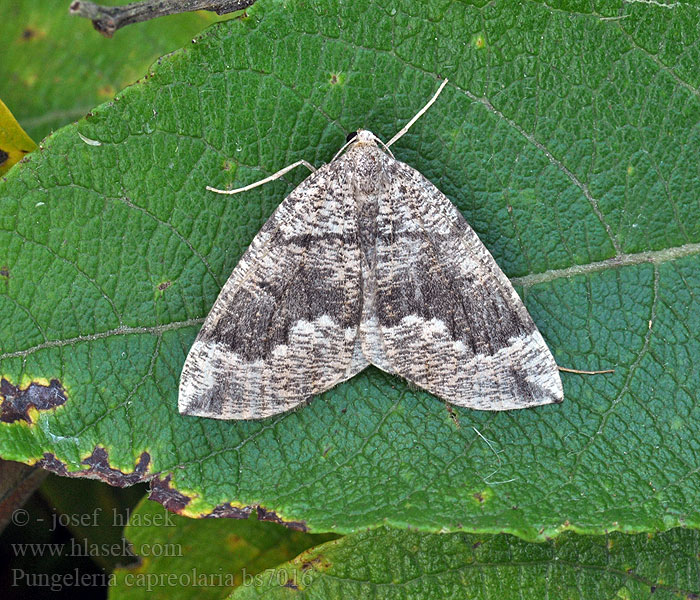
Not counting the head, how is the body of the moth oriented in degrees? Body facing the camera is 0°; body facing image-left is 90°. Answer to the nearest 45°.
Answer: approximately 180°

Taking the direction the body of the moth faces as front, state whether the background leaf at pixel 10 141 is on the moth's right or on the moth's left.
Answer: on the moth's left
